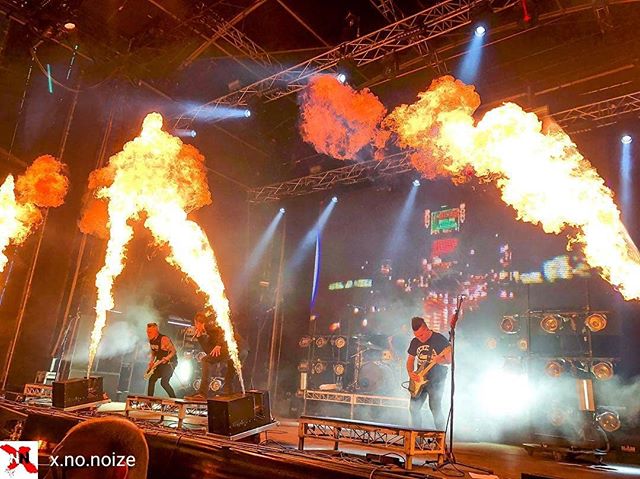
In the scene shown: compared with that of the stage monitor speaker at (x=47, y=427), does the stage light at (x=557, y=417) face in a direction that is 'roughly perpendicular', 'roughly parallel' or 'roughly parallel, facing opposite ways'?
roughly parallel, facing opposite ways

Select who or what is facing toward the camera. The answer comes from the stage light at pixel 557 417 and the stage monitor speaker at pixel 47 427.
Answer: the stage light

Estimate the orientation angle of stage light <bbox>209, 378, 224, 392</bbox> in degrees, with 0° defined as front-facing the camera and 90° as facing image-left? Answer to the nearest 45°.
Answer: approximately 0°

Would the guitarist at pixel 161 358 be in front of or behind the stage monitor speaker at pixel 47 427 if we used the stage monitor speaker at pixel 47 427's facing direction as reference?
in front

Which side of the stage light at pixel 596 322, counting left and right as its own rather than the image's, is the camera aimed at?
front

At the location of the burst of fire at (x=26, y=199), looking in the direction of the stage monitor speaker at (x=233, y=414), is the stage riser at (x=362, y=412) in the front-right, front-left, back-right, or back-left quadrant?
front-left

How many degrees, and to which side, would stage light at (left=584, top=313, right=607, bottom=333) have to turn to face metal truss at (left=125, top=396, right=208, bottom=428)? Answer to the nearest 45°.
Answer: approximately 45° to its right

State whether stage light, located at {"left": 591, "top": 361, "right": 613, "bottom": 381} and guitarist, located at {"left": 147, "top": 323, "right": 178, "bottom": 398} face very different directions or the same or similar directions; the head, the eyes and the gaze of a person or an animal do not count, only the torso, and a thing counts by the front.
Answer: same or similar directions

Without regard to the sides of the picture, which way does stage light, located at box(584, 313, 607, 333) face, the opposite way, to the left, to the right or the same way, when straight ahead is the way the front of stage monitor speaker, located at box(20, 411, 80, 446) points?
the opposite way

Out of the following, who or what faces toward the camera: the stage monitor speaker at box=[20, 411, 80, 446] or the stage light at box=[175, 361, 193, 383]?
the stage light

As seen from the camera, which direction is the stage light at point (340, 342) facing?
toward the camera

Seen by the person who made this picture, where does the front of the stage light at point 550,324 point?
facing the viewer

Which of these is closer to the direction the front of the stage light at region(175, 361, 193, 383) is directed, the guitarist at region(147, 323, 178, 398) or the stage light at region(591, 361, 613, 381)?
the guitarist
